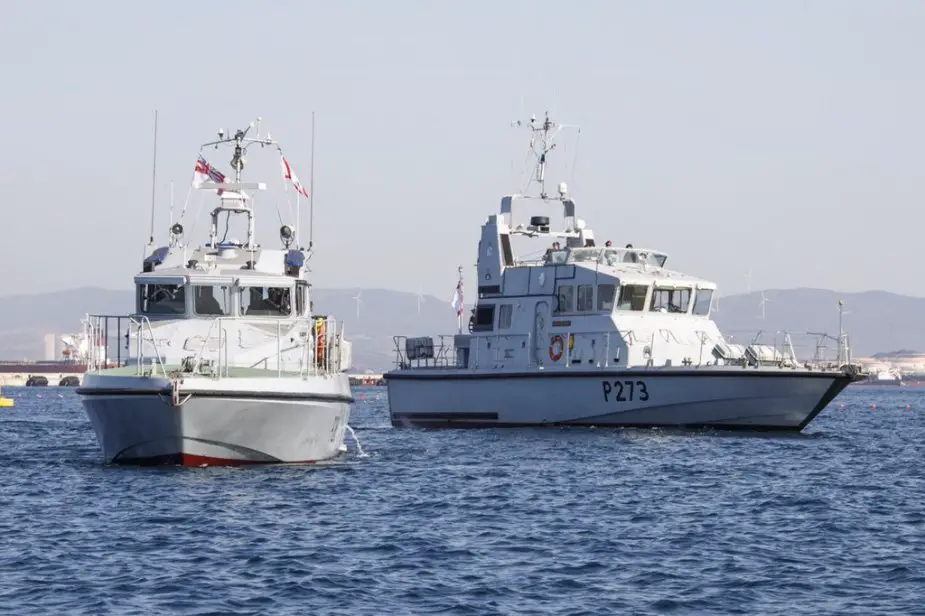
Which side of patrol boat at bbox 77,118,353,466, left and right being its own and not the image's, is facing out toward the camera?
front
